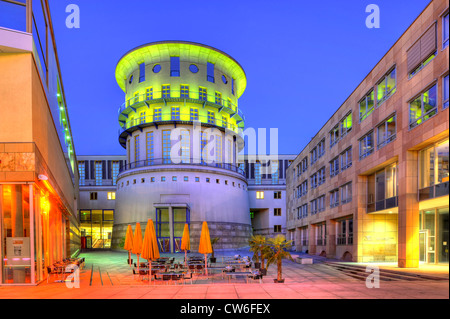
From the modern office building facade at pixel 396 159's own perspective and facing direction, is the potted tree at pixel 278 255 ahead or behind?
ahead

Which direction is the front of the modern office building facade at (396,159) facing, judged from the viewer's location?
facing the viewer and to the left of the viewer

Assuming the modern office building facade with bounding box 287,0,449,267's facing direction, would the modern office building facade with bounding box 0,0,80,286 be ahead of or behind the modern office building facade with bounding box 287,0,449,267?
ahead
